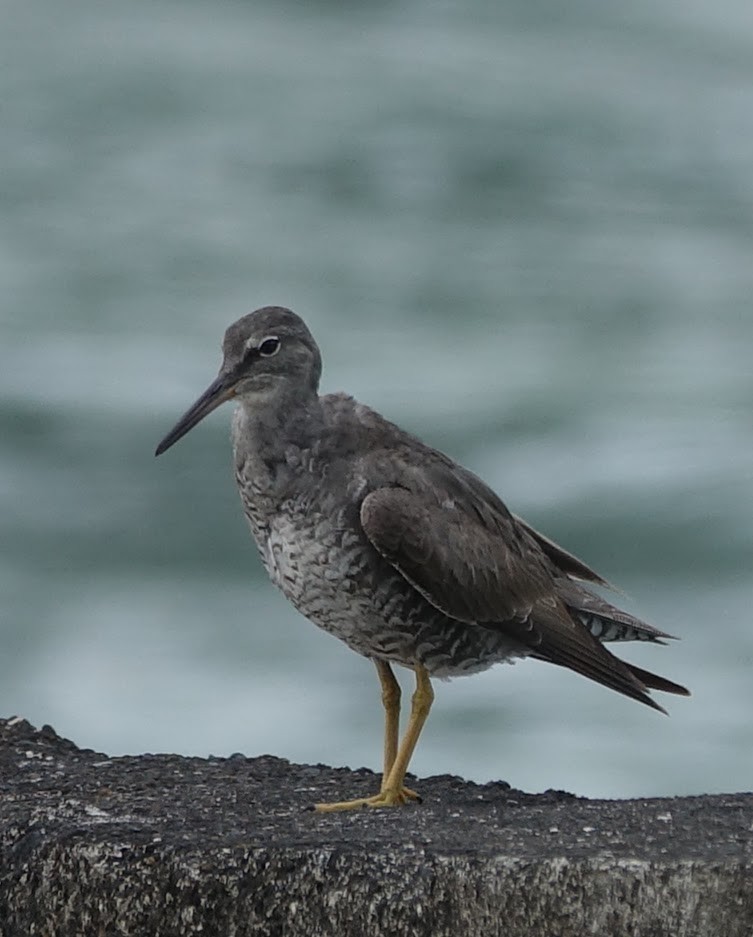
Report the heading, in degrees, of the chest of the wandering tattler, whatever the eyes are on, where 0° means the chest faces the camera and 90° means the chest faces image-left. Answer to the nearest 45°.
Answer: approximately 90°
